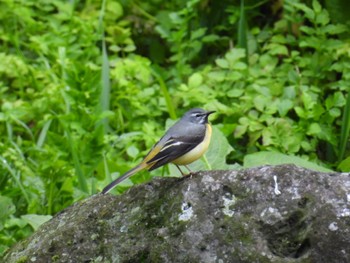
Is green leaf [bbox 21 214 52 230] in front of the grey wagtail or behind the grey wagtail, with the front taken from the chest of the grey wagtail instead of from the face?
behind

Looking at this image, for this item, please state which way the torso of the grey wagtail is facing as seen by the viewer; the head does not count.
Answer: to the viewer's right

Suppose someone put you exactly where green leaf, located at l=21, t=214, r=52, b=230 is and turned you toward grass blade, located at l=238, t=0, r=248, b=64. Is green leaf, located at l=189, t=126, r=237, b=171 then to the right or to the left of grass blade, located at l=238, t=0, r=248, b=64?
right

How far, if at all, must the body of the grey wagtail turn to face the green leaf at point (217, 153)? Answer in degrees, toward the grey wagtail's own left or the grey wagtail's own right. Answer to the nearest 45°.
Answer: approximately 45° to the grey wagtail's own left

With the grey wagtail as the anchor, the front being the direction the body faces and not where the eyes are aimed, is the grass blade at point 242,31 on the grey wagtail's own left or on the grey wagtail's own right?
on the grey wagtail's own left
